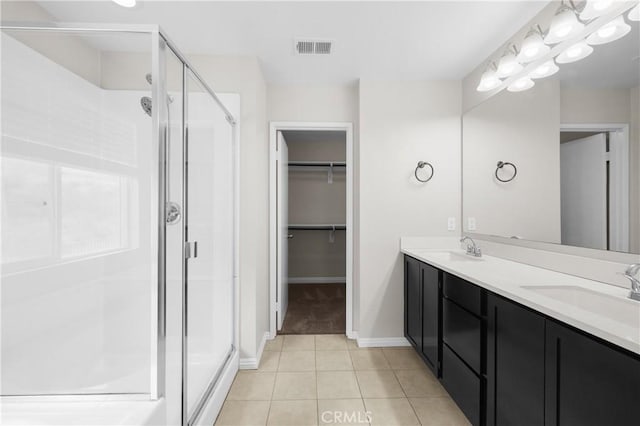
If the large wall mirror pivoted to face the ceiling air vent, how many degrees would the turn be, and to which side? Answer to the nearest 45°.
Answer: approximately 45° to its right

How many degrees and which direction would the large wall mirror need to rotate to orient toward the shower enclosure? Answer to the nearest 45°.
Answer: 0° — it already faces it

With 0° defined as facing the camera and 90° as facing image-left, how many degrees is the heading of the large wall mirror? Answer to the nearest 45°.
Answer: approximately 45°
